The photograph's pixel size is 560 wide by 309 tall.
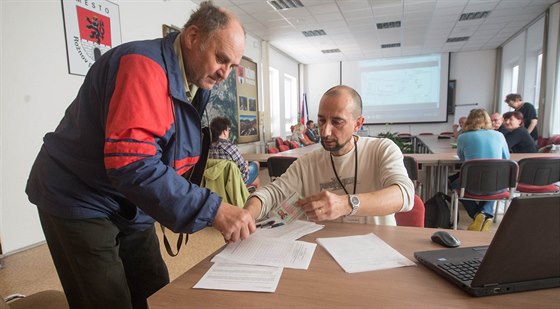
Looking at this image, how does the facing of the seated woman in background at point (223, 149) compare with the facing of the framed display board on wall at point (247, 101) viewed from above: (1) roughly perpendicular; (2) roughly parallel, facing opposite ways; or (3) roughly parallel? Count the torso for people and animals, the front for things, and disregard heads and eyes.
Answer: roughly perpendicular

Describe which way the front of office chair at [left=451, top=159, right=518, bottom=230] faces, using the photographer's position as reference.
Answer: facing away from the viewer

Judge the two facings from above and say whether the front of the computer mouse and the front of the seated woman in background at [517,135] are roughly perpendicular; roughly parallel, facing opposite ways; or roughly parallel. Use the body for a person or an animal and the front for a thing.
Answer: roughly perpendicular

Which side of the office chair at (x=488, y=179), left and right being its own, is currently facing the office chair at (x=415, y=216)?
back

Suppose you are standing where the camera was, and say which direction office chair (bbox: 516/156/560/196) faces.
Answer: facing away from the viewer

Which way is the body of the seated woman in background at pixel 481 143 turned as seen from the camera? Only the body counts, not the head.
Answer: away from the camera

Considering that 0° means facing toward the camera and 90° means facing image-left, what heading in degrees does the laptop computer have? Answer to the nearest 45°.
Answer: approximately 135°

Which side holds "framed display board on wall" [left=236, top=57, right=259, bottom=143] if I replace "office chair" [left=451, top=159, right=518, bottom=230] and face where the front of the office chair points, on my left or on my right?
on my left

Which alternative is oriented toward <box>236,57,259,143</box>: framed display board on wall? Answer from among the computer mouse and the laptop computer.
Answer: the laptop computer
